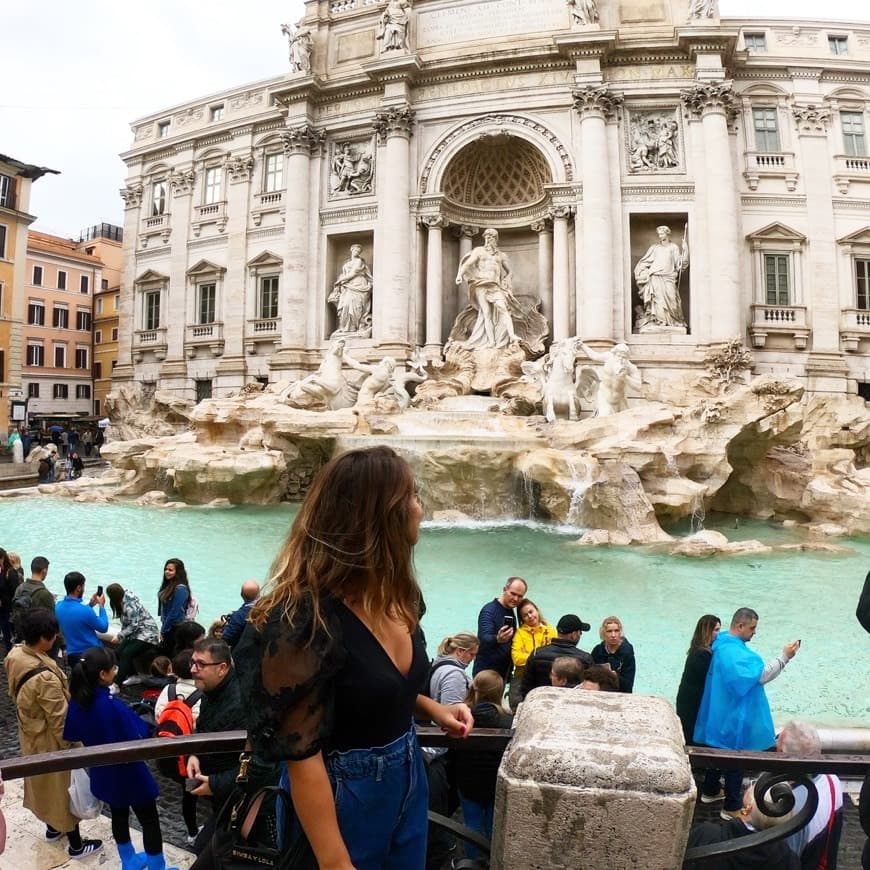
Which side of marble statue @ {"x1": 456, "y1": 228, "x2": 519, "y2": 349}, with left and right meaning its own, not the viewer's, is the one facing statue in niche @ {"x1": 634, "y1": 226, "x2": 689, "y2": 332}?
left

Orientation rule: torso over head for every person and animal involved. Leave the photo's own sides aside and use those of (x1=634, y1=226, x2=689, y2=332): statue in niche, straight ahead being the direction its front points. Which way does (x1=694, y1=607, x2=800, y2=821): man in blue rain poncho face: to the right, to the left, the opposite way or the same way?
to the left

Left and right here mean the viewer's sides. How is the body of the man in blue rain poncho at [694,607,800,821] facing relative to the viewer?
facing to the right of the viewer

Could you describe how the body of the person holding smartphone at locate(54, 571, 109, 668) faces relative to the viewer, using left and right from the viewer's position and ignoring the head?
facing away from the viewer and to the right of the viewer

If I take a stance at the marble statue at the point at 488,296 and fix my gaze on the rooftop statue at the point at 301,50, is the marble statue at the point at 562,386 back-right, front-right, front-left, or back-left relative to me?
back-left

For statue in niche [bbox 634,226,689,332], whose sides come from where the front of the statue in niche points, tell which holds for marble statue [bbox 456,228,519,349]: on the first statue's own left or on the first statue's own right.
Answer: on the first statue's own right

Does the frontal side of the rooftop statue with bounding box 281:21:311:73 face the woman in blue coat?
yes

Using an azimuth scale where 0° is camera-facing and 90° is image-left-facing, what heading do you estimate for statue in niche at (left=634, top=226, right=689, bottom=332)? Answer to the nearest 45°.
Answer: approximately 0°

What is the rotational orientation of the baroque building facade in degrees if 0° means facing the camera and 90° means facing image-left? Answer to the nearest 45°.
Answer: approximately 0°

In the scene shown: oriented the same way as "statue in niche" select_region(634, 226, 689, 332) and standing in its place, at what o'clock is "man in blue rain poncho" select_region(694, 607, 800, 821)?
The man in blue rain poncho is roughly at 12 o'clock from the statue in niche.

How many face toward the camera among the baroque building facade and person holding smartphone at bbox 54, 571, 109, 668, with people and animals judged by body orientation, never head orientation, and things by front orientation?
1
